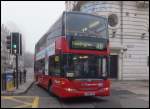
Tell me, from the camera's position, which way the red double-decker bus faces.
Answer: facing the viewer and to the right of the viewer

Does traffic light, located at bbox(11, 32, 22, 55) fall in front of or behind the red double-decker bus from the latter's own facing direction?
behind
